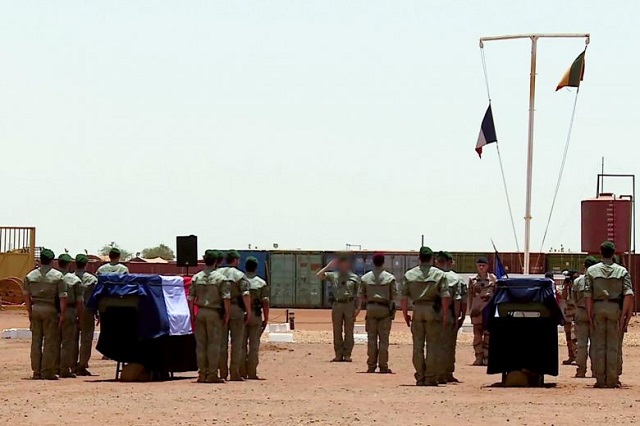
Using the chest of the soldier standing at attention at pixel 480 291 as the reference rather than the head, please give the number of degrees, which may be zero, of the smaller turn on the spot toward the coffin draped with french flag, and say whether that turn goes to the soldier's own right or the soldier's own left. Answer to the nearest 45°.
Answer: approximately 45° to the soldier's own right

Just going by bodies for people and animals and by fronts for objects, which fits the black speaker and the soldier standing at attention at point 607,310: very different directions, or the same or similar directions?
very different directions

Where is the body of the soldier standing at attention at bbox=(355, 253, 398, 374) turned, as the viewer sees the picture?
away from the camera

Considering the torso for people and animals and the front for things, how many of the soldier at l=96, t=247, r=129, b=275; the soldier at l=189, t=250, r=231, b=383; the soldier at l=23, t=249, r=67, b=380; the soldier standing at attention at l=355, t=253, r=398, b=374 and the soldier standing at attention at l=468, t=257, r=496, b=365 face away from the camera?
4

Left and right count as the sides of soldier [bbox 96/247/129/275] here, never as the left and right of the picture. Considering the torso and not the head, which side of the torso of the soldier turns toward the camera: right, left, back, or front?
back

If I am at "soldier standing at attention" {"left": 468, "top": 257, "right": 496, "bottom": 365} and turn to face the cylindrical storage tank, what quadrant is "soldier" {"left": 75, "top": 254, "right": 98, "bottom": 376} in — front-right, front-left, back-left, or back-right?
back-left

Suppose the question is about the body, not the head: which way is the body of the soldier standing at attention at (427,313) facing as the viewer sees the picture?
away from the camera

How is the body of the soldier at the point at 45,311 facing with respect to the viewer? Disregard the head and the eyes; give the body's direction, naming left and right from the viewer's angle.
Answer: facing away from the viewer

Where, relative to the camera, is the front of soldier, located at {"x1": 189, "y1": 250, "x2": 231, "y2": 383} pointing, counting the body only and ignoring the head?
away from the camera

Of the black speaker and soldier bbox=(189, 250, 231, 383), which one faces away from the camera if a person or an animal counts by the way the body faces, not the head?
the soldier
